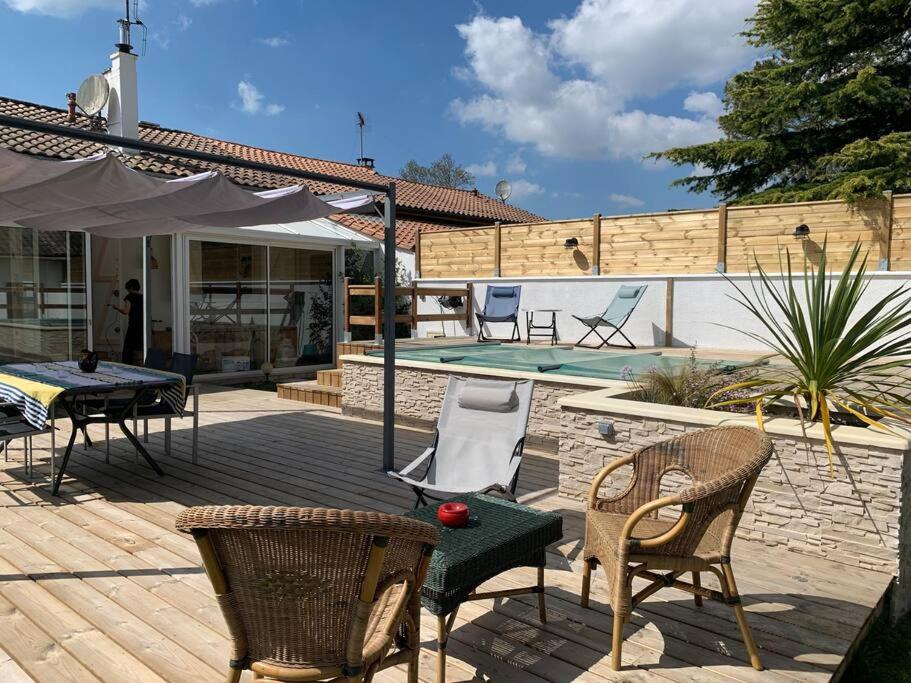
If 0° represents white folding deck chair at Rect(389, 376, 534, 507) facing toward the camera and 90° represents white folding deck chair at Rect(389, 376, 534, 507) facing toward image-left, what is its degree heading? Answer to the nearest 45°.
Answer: approximately 45°

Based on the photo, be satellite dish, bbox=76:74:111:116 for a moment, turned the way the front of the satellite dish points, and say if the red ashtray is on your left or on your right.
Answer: on your left

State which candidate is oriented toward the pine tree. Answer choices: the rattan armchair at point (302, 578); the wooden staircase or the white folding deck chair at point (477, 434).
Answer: the rattan armchair

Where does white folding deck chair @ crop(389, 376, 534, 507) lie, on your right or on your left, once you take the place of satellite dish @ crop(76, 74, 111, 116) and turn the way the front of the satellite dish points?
on your left

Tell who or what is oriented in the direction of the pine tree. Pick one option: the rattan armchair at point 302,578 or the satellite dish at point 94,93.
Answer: the rattan armchair

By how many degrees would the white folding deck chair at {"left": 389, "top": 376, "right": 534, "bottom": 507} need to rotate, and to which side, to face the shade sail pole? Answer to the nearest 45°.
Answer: approximately 90° to its right

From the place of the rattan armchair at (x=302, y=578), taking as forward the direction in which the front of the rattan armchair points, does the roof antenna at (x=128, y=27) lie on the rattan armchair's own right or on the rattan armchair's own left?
on the rattan armchair's own left

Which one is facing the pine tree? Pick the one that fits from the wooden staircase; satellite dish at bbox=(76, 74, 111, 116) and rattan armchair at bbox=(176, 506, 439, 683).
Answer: the rattan armchair

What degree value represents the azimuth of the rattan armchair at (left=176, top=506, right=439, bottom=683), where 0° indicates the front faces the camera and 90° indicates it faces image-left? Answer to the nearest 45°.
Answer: approximately 225°

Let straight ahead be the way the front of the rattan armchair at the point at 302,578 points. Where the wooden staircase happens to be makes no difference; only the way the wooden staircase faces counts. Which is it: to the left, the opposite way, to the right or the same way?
the opposite way

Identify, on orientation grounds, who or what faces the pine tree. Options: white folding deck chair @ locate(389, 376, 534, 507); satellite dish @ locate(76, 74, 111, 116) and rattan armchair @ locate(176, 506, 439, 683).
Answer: the rattan armchair
